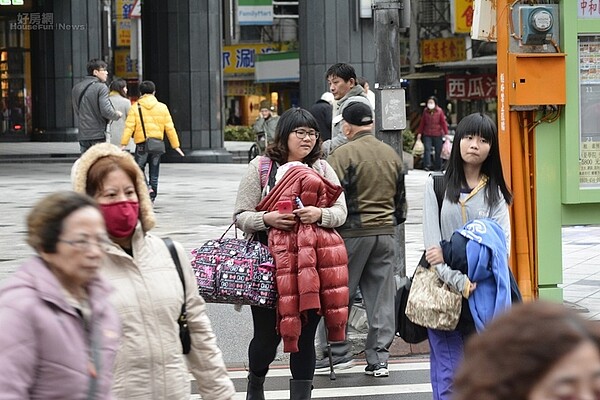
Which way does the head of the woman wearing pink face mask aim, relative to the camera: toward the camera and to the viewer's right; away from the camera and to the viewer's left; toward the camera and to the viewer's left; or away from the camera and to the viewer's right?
toward the camera and to the viewer's right

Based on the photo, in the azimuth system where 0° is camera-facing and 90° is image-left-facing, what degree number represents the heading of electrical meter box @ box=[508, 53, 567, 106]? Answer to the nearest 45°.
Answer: approximately 0°

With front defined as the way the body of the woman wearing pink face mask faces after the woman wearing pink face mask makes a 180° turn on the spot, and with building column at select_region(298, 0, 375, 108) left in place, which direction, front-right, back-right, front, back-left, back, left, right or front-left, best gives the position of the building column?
front

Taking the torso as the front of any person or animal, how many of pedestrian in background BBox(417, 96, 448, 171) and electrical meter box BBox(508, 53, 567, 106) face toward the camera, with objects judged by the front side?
2

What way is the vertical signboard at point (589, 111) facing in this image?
toward the camera

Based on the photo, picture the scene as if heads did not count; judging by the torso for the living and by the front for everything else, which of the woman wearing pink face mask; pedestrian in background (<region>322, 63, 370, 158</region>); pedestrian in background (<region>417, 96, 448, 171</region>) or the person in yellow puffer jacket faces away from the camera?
the person in yellow puffer jacket

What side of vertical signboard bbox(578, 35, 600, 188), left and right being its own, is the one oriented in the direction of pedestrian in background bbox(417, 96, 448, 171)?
back

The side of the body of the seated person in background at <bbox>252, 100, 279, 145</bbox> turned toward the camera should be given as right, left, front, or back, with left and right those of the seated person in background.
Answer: front

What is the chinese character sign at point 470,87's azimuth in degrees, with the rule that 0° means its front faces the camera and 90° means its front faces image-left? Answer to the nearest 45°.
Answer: approximately 0°

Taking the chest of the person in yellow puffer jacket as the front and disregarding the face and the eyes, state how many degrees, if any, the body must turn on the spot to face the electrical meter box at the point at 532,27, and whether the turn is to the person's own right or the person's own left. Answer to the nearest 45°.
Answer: approximately 180°

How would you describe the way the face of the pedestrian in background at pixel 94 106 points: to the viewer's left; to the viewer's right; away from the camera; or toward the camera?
to the viewer's right

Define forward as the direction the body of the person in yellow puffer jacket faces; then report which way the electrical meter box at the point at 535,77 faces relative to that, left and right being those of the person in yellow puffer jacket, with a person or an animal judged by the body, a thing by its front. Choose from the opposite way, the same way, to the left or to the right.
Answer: the opposite way

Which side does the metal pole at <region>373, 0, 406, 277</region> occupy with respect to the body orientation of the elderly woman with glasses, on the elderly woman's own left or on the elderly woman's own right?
on the elderly woman's own left
